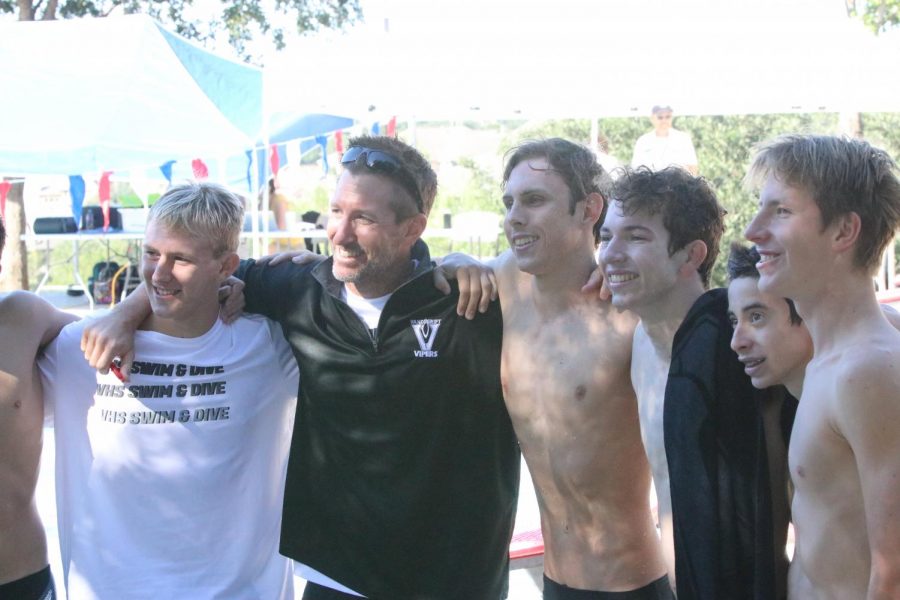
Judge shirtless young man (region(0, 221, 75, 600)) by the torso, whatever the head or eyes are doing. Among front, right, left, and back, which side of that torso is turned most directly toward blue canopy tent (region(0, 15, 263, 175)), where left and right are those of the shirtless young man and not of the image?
back

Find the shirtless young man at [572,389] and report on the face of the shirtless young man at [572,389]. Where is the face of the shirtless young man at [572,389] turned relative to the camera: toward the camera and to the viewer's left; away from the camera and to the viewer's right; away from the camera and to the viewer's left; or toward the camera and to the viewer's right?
toward the camera and to the viewer's left

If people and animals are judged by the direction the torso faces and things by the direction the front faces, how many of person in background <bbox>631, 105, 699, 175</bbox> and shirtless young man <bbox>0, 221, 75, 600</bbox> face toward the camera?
2

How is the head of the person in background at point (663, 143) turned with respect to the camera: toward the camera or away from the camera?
toward the camera

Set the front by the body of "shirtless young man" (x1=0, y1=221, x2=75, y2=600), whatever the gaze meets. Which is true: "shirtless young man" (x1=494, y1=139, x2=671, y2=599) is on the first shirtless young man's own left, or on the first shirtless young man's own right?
on the first shirtless young man's own left

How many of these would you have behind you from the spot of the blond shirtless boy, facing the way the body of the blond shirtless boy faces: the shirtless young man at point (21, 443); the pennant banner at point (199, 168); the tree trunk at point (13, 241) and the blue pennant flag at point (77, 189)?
0

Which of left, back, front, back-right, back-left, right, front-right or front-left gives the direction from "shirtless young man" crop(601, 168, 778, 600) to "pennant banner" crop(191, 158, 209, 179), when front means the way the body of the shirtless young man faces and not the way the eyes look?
right

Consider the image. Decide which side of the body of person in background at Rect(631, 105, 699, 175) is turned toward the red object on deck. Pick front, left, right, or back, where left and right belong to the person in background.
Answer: front

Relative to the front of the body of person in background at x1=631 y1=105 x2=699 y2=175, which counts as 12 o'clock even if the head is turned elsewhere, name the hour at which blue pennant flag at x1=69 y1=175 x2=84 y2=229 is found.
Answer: The blue pennant flag is roughly at 3 o'clock from the person in background.

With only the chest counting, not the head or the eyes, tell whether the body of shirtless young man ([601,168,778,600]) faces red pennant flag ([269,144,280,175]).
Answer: no

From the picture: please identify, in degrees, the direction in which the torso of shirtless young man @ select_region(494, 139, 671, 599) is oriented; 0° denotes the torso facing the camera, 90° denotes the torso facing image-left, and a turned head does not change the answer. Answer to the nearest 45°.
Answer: approximately 45°

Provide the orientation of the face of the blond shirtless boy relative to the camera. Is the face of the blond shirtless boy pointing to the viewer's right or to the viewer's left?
to the viewer's left

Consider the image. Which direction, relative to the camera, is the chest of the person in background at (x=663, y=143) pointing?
toward the camera

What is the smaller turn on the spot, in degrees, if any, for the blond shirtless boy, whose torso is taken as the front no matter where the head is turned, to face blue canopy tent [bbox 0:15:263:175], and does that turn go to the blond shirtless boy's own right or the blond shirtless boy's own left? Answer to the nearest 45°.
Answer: approximately 45° to the blond shirtless boy's own right
